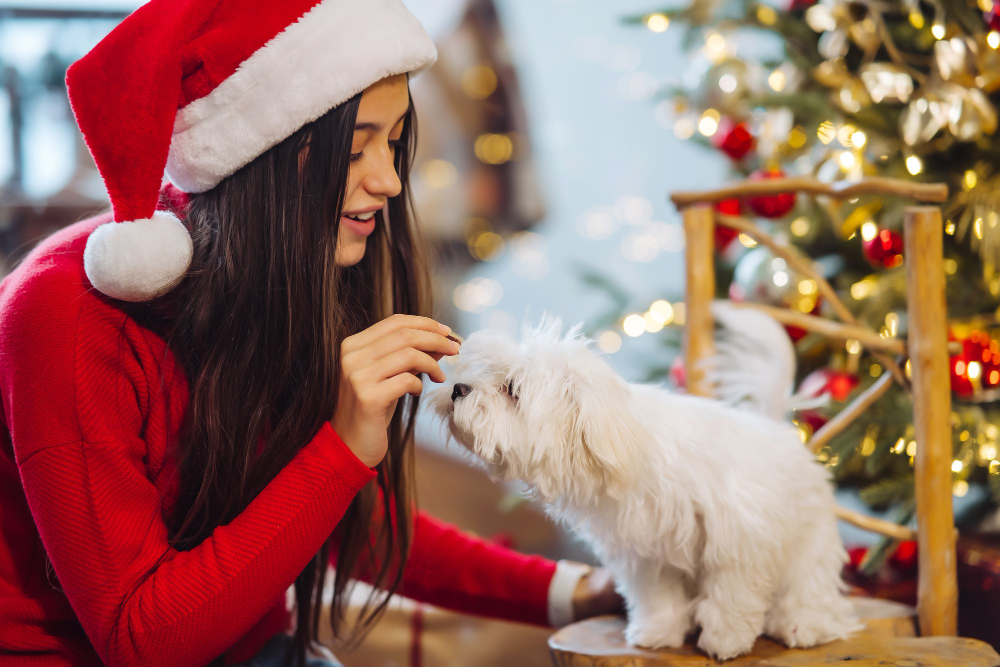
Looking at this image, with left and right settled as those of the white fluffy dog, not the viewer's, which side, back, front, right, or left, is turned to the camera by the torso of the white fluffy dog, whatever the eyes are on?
left

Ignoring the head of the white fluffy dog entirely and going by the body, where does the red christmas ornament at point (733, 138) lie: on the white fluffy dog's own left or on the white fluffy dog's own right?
on the white fluffy dog's own right

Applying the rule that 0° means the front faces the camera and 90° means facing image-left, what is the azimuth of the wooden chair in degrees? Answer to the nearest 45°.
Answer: approximately 45°

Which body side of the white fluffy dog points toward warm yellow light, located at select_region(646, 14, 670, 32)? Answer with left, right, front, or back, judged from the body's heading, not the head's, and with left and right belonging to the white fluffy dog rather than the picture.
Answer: right

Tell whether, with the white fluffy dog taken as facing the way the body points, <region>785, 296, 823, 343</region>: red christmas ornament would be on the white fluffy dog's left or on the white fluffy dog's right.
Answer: on the white fluffy dog's right
